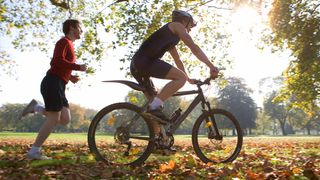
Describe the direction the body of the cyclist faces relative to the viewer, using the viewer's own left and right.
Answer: facing to the right of the viewer

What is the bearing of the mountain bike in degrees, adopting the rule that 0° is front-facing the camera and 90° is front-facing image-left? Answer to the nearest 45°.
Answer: approximately 270°

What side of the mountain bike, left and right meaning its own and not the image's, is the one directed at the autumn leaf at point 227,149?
front

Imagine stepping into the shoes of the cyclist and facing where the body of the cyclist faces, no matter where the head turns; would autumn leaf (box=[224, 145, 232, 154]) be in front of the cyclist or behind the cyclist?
in front

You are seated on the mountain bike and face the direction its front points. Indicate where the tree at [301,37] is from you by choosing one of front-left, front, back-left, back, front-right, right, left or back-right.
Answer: front-left

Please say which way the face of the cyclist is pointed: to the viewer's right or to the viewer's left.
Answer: to the viewer's right
